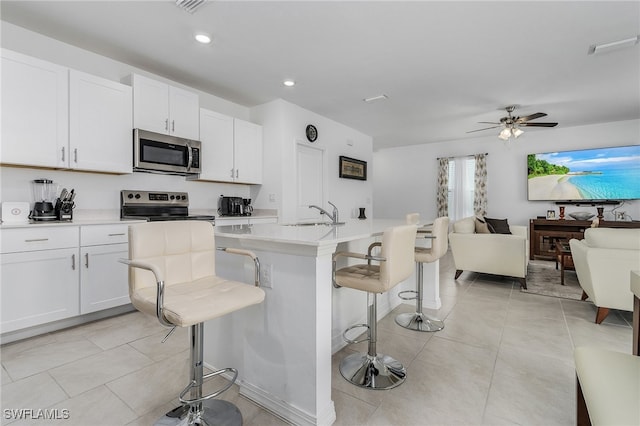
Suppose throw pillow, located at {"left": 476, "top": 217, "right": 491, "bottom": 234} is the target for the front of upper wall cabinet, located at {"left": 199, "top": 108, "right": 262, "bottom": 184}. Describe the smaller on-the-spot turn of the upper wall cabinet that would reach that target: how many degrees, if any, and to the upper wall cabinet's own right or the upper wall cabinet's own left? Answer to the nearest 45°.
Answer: approximately 45° to the upper wall cabinet's own left

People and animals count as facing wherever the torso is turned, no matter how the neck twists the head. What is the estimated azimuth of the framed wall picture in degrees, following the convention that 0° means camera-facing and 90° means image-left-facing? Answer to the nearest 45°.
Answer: approximately 315°

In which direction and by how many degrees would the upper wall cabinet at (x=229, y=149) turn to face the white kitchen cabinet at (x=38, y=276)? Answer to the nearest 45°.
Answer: approximately 90° to its right

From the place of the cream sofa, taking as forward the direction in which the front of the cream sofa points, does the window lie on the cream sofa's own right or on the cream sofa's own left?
on the cream sofa's own left

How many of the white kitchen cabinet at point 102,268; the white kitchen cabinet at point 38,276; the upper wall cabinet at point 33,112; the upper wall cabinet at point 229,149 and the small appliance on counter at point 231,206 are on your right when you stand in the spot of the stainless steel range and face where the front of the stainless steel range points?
3

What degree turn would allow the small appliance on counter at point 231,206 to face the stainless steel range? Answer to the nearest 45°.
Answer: approximately 90° to its right

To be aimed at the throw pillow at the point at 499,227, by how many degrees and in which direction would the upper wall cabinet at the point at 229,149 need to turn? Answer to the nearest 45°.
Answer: approximately 45° to its left

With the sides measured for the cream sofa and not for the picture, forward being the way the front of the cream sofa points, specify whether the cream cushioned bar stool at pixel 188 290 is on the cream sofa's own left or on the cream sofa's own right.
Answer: on the cream sofa's own right

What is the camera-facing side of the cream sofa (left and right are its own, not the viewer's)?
right

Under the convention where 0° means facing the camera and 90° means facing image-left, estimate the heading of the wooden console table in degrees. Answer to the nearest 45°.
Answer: approximately 0°

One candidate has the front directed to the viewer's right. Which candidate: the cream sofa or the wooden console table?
the cream sofa

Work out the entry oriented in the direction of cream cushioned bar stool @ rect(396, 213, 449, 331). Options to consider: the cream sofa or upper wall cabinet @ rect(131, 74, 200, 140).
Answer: the upper wall cabinet

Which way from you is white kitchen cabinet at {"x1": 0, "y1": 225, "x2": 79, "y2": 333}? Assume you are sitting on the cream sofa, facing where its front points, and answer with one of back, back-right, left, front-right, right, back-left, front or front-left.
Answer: back-right

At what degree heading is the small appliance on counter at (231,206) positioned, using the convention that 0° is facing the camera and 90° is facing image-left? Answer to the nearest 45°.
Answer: approximately 315°
